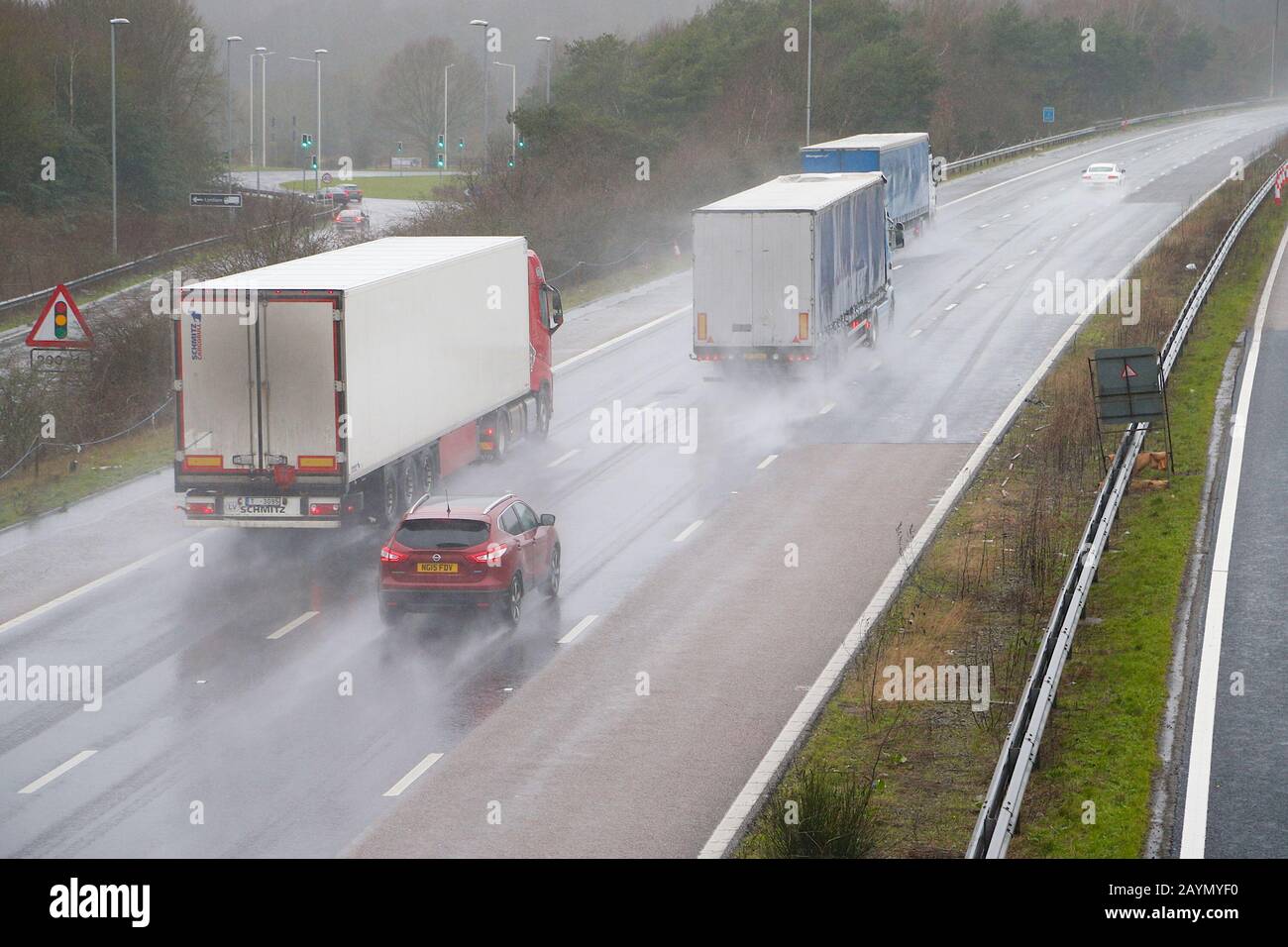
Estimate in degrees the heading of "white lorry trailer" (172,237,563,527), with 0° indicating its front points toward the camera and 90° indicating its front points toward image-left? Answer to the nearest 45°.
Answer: approximately 225°

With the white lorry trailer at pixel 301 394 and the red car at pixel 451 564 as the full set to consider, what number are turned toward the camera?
0

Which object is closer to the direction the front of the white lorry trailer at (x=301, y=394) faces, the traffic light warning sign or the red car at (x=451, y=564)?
the traffic light warning sign

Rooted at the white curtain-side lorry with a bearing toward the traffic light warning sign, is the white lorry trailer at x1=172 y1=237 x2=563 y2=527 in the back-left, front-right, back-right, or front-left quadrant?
front-left

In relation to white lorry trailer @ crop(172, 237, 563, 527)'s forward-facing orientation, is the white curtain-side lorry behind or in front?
in front

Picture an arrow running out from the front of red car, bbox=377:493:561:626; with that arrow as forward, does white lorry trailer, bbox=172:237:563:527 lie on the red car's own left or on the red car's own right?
on the red car's own left

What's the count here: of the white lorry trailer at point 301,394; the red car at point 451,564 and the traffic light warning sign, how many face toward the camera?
1

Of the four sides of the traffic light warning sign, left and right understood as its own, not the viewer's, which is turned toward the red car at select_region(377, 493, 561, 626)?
front

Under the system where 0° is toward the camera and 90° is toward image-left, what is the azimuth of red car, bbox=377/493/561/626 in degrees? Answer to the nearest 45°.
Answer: approximately 225°

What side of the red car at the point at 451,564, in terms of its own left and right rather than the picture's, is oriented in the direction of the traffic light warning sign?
left

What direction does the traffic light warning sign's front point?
toward the camera

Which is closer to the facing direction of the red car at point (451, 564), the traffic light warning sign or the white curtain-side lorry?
the white curtain-side lorry
